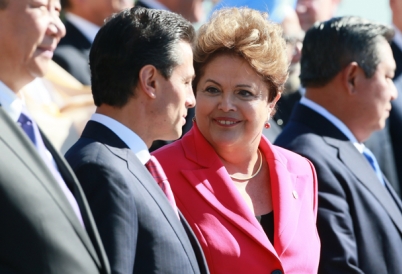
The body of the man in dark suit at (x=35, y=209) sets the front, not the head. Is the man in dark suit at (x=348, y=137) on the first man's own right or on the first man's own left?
on the first man's own left

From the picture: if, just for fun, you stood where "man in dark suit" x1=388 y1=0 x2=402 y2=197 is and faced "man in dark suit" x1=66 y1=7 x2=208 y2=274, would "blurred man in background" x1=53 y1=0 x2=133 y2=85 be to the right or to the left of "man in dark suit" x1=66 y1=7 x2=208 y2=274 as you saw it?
right

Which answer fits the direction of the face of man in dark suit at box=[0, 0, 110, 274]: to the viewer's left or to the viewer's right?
to the viewer's right

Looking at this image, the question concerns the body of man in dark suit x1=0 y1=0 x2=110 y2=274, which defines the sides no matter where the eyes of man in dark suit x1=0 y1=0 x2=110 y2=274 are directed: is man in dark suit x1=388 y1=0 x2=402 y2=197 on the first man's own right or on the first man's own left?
on the first man's own left

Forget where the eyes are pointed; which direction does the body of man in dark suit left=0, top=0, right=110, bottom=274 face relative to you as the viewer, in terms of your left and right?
facing the viewer and to the right of the viewer

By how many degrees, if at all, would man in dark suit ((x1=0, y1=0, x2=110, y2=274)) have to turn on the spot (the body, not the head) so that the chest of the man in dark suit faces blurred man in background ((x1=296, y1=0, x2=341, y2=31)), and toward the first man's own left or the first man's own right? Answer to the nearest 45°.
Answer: approximately 90° to the first man's own left
